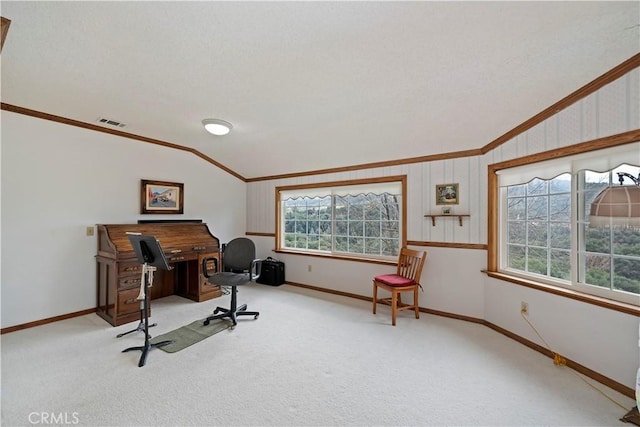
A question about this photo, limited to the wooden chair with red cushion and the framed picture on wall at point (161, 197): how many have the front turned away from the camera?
0

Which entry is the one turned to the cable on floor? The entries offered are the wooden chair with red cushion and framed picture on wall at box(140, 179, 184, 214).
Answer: the framed picture on wall

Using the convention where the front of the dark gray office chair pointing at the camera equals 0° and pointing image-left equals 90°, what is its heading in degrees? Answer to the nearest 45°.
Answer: approximately 45°

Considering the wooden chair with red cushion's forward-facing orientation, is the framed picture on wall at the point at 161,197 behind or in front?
in front

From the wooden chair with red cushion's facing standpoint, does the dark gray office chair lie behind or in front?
in front

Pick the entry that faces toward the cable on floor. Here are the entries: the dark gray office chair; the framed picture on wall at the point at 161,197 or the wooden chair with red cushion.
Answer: the framed picture on wall

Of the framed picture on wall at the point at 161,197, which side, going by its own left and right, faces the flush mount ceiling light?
front

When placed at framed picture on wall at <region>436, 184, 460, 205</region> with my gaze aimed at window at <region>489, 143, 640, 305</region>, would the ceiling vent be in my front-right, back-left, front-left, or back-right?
back-right

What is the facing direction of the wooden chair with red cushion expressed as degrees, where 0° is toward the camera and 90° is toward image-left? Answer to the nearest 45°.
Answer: approximately 45°

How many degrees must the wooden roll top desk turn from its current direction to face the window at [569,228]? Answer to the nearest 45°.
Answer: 0° — it already faces it
